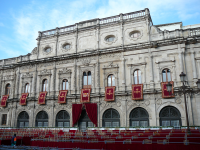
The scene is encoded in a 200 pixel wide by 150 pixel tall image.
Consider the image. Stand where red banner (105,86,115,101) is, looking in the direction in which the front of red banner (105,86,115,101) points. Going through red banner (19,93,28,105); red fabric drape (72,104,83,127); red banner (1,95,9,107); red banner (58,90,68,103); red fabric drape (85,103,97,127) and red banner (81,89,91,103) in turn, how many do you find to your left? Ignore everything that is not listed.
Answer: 0

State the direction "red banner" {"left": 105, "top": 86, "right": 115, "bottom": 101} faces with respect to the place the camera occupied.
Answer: facing the viewer

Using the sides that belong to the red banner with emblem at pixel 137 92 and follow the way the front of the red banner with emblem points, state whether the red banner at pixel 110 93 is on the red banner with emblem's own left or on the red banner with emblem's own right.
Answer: on the red banner with emblem's own right

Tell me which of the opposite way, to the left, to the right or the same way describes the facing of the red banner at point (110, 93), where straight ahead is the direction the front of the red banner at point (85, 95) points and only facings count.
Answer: the same way

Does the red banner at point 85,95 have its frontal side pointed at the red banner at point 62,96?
no

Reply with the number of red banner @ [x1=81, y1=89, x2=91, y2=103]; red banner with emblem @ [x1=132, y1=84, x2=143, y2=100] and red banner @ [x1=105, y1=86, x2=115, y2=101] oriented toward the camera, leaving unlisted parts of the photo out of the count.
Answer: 3

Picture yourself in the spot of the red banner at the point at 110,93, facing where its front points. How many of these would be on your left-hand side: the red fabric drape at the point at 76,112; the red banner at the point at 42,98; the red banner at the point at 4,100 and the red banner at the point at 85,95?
0

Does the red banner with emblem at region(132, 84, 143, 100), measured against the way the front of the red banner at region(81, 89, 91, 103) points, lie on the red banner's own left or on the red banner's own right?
on the red banner's own left

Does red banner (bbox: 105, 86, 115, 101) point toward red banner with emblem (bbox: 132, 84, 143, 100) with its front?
no

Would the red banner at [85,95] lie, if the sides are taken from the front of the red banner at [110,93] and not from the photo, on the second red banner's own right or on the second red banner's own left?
on the second red banner's own right

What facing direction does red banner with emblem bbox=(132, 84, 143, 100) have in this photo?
toward the camera

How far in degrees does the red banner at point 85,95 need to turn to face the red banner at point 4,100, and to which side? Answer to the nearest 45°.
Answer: approximately 135° to its right

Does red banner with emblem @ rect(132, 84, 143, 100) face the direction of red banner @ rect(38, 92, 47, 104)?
no

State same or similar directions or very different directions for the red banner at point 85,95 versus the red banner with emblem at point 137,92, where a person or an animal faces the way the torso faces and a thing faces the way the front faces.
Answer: same or similar directions

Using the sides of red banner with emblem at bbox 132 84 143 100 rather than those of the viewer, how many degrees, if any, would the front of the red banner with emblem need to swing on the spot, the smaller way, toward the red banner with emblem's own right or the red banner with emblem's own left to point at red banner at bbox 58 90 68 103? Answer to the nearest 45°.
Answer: approximately 90° to the red banner with emblem's own right
